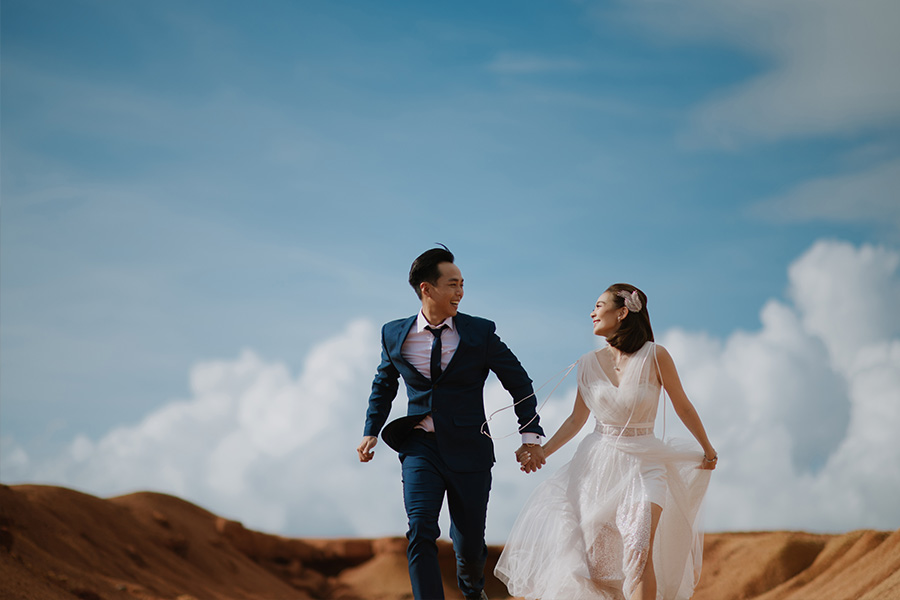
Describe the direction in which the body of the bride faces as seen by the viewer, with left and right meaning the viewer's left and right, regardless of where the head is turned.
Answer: facing the viewer

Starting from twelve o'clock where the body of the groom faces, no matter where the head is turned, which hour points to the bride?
The bride is roughly at 9 o'clock from the groom.

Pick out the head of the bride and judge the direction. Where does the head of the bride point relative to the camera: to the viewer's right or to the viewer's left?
to the viewer's left

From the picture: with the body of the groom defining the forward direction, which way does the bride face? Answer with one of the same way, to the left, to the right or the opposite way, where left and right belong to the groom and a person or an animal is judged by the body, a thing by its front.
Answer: the same way

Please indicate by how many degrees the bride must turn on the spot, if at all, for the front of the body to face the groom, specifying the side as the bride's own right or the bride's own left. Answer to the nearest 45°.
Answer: approximately 90° to the bride's own right

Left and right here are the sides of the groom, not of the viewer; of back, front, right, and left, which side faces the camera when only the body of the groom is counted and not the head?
front

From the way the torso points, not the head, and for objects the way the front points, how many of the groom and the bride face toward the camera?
2

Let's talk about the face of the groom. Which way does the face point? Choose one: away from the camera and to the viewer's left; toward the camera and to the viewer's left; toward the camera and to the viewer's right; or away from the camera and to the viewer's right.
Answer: toward the camera and to the viewer's right
